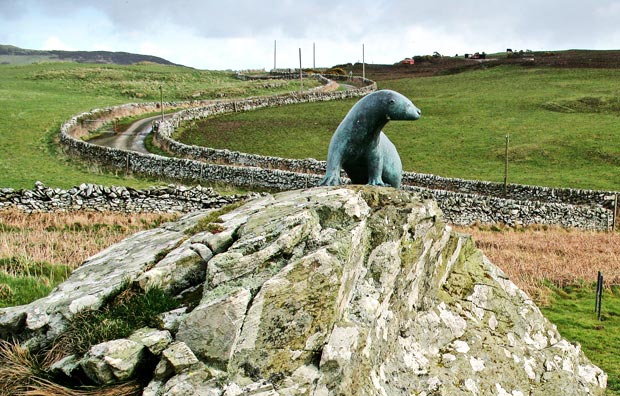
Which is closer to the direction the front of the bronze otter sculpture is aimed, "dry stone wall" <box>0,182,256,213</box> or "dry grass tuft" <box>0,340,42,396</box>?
the dry grass tuft

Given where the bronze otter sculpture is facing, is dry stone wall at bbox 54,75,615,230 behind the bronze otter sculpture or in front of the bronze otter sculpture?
behind
